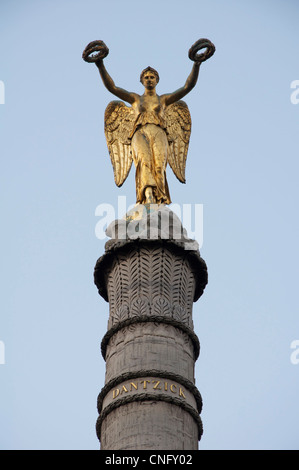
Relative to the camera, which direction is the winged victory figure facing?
toward the camera
